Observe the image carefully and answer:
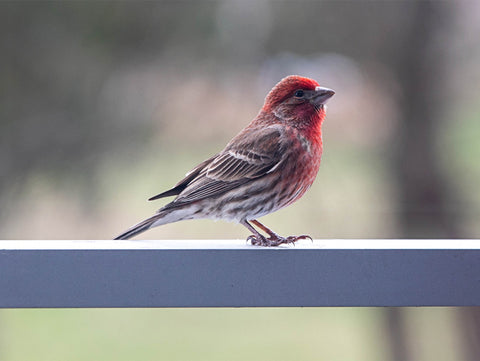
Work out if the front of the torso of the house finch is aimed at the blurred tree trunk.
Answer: no

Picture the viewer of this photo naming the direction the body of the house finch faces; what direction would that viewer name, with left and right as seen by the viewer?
facing to the right of the viewer
